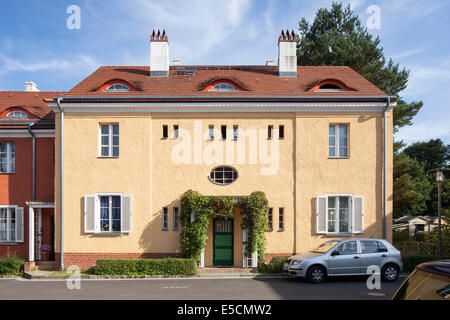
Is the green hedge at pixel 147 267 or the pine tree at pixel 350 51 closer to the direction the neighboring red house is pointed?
the green hedge

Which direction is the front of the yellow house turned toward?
toward the camera

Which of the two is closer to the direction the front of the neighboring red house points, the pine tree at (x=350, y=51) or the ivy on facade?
the ivy on facade

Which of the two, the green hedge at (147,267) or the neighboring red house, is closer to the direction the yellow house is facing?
the green hedge

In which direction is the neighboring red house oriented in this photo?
toward the camera

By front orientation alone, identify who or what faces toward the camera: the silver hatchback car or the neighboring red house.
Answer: the neighboring red house

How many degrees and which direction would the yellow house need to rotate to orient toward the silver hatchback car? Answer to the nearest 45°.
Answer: approximately 45° to its left

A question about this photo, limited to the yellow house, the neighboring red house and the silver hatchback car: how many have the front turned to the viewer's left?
1
